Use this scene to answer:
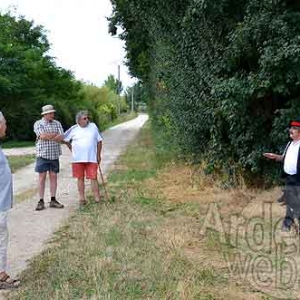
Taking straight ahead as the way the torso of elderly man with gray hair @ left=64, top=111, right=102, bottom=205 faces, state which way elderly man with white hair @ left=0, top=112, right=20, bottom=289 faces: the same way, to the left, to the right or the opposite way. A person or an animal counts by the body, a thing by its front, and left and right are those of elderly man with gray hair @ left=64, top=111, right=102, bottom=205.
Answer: to the left

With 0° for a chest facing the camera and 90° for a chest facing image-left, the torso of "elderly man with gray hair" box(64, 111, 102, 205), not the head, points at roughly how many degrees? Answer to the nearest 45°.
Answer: approximately 0°

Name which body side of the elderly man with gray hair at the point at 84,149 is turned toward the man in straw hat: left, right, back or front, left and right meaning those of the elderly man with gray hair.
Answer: right

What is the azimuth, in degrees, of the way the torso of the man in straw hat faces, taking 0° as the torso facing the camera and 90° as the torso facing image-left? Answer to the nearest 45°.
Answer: approximately 315°

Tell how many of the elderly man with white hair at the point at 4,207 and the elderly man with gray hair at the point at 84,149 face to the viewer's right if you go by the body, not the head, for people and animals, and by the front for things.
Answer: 1

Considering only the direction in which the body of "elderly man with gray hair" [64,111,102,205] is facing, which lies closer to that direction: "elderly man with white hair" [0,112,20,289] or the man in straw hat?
the elderly man with white hair

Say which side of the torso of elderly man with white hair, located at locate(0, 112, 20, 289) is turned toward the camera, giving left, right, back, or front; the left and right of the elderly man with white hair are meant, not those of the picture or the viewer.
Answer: right

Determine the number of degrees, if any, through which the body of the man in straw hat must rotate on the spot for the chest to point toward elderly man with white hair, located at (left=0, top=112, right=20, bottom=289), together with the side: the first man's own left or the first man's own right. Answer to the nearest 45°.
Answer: approximately 45° to the first man's own right

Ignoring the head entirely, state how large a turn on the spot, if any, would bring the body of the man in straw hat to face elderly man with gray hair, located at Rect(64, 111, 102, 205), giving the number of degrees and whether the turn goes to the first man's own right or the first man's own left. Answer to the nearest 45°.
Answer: approximately 45° to the first man's own left
